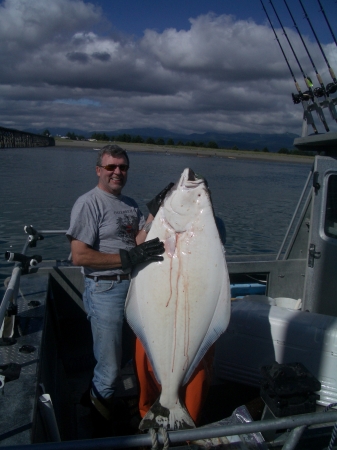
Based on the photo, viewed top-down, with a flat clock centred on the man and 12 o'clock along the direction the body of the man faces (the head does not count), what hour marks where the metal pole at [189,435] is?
The metal pole is roughly at 1 o'clock from the man.

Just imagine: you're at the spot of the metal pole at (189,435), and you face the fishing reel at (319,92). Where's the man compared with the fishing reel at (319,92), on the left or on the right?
left

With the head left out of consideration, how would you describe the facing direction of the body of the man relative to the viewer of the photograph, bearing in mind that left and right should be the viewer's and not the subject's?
facing the viewer and to the right of the viewer

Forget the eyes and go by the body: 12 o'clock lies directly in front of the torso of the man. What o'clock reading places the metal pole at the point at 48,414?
The metal pole is roughly at 2 o'clock from the man.

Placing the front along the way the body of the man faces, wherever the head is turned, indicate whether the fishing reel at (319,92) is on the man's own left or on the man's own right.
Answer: on the man's own left
